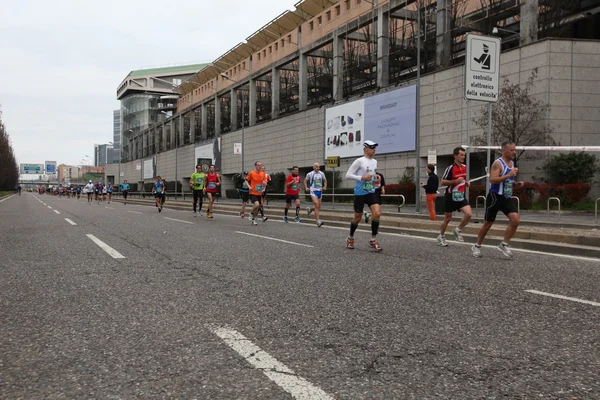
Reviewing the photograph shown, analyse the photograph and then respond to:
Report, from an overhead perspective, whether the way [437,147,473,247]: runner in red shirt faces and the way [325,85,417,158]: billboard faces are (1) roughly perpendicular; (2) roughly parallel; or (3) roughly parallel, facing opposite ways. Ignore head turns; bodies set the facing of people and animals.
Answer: roughly perpendicular

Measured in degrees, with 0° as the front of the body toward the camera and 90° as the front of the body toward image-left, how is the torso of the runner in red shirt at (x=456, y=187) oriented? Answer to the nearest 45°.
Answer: approximately 315°

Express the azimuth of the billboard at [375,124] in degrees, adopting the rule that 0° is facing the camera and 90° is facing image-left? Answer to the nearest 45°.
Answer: approximately 45°

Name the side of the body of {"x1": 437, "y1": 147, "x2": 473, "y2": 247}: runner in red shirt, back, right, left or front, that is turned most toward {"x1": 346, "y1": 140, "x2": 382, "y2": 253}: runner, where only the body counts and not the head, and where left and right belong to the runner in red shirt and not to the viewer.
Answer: right

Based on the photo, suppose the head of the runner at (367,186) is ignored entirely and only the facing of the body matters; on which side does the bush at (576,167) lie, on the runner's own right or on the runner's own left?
on the runner's own left

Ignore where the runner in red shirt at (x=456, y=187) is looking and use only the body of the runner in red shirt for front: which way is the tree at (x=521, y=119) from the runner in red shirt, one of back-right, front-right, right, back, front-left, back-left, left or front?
back-left

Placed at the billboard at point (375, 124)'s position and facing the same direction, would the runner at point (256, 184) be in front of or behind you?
in front

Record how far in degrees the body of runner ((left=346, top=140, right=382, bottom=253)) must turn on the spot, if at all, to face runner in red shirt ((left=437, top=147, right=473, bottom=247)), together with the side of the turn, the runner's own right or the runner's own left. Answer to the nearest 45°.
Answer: approximately 90° to the runner's own left

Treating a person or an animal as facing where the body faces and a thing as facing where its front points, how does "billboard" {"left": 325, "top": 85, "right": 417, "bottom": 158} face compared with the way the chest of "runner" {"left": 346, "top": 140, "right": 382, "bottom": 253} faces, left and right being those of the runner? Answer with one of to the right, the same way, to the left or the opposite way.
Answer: to the right

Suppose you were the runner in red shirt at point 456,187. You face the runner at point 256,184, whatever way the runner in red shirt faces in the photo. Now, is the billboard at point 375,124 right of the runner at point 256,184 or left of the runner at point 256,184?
right

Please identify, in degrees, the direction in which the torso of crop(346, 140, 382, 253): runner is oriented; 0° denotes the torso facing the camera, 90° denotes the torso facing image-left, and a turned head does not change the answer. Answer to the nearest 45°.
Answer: approximately 315°

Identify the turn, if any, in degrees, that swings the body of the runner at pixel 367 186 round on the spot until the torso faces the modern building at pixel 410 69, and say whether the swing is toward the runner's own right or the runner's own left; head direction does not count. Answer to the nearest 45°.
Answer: approximately 135° to the runner's own left

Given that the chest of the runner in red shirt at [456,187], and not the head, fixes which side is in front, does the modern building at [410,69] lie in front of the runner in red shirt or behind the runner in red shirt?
behind
